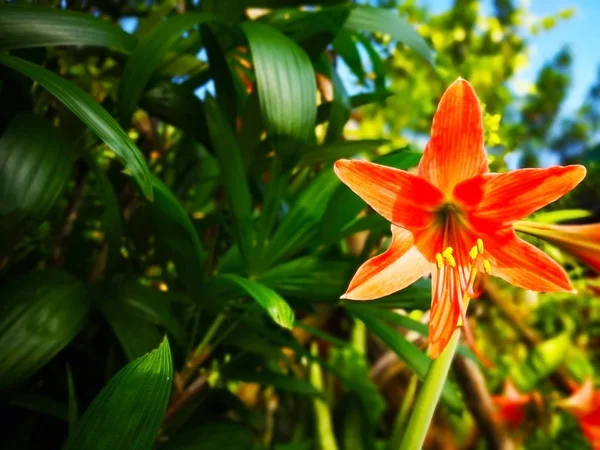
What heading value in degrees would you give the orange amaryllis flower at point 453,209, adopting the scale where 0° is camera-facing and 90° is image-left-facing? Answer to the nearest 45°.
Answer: approximately 0°

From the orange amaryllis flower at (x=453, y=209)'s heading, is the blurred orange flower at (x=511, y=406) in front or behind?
behind
